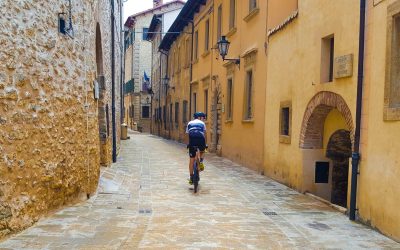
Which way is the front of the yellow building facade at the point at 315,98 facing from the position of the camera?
facing the viewer and to the left of the viewer

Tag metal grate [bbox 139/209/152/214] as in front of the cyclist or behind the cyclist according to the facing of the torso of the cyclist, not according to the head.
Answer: behind

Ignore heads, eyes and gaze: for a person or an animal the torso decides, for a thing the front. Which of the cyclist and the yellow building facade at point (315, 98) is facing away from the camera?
the cyclist

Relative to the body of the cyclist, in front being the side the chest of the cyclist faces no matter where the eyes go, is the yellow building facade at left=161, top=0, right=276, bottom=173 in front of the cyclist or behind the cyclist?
in front

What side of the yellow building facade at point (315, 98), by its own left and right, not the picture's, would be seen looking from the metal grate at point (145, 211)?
front

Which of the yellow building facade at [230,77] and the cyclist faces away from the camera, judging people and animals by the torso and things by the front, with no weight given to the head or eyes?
the cyclist

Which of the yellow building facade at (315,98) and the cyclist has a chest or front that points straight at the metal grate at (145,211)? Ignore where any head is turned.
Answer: the yellow building facade

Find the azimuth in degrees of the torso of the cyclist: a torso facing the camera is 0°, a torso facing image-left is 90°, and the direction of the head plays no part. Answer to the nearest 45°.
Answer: approximately 180°

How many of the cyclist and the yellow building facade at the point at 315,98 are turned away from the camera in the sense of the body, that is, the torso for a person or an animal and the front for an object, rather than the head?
1
